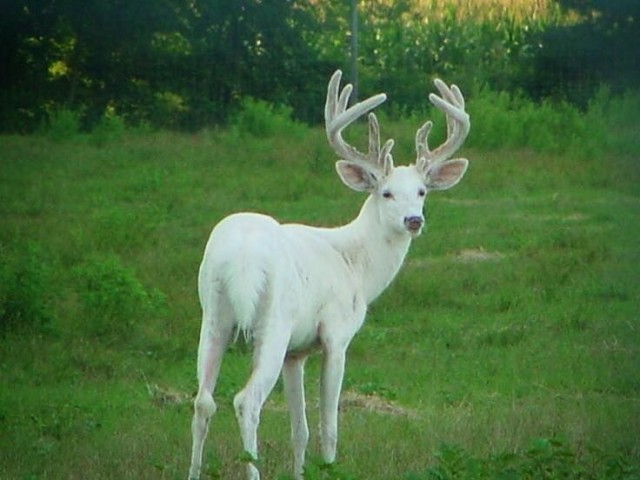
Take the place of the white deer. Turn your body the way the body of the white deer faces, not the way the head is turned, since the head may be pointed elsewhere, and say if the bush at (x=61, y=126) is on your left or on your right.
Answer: on your left

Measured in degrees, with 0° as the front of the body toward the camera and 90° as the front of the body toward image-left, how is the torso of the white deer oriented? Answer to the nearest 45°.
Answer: approximately 225°

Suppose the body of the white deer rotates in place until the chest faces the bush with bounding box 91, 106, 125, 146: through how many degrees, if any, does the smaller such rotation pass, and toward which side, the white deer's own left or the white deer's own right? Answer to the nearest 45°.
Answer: approximately 45° to the white deer's own left

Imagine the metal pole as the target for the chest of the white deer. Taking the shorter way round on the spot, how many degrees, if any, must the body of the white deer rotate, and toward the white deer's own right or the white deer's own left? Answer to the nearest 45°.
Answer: approximately 45° to the white deer's own left

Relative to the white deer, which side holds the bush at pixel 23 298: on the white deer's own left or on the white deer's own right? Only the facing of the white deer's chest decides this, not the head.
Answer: on the white deer's own left
